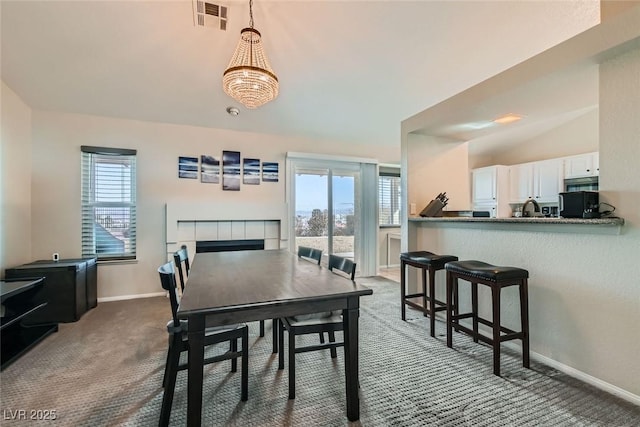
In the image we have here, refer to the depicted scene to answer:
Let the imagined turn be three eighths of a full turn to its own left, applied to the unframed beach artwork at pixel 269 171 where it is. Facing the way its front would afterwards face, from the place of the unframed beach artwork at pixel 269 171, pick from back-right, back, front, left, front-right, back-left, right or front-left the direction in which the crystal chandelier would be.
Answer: back-right

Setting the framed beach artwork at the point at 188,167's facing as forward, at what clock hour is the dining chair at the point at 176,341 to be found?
The dining chair is roughly at 12 o'clock from the framed beach artwork.

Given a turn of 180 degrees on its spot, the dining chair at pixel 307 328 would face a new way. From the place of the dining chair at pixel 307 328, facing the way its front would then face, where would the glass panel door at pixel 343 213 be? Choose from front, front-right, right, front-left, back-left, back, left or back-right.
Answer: left

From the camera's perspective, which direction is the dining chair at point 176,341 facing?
to the viewer's right

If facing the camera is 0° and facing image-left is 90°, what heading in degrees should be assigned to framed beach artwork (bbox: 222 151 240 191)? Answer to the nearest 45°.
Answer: approximately 0°

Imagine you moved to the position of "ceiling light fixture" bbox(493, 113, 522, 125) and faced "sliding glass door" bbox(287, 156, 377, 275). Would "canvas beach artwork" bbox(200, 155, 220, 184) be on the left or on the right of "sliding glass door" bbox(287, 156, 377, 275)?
left

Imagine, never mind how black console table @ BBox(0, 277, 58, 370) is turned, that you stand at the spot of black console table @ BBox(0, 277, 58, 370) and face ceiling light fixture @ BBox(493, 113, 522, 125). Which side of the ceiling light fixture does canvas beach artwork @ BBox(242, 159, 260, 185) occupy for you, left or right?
left

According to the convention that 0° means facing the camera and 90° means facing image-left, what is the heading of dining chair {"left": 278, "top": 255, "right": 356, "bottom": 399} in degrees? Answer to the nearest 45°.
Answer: approximately 90°

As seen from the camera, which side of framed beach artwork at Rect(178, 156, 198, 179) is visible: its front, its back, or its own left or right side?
front

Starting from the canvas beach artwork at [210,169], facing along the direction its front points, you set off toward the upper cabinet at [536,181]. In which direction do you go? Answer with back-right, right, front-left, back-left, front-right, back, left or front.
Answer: left

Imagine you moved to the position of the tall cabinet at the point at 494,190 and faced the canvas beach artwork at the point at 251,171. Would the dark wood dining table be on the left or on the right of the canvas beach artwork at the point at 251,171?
left

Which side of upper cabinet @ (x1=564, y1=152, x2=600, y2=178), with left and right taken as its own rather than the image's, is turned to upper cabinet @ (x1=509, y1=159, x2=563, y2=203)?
right

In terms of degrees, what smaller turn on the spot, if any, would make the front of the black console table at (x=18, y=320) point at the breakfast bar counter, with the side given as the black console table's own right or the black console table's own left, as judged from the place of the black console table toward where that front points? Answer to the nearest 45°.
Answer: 0° — it already faces it

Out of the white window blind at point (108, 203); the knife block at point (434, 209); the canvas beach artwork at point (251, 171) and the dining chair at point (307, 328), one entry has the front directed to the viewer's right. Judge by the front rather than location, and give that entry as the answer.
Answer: the knife block

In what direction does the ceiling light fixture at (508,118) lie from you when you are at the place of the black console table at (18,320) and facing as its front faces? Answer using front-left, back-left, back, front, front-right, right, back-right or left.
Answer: front

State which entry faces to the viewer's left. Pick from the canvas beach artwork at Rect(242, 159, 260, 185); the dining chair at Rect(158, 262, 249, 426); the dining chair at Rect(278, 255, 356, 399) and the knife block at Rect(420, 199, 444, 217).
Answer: the dining chair at Rect(278, 255, 356, 399)

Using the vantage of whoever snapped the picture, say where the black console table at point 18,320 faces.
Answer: facing the viewer and to the right of the viewer

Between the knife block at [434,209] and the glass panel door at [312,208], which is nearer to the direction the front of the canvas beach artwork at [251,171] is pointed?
the knife block

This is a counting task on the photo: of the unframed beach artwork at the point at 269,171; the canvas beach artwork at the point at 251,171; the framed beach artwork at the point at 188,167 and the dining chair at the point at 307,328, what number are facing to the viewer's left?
1
